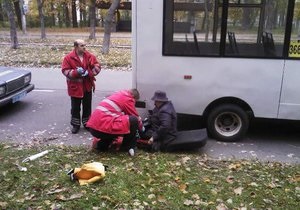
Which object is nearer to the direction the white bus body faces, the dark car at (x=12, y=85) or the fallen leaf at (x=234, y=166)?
the fallen leaf

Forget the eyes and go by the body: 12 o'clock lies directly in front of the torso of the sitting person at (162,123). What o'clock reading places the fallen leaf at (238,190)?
The fallen leaf is roughly at 8 o'clock from the sitting person.

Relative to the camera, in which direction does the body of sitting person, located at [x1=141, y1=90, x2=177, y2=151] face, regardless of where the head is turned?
to the viewer's left

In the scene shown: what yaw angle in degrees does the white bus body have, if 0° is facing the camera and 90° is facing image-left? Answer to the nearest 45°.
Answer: approximately 270°

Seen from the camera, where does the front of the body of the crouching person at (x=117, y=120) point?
to the viewer's right

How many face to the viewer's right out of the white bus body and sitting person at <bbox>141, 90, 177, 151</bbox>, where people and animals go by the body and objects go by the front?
1

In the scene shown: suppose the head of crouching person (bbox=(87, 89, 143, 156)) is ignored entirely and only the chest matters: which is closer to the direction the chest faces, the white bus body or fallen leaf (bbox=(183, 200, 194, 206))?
the white bus body

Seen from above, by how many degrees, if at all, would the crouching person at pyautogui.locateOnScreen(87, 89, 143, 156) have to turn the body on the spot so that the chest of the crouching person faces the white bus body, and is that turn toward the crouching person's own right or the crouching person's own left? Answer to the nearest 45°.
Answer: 0° — they already face it

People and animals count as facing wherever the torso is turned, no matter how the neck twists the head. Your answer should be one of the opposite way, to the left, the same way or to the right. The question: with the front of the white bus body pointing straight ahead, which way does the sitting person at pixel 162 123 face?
the opposite way

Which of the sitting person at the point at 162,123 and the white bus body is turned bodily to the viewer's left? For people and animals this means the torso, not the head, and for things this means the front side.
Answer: the sitting person
